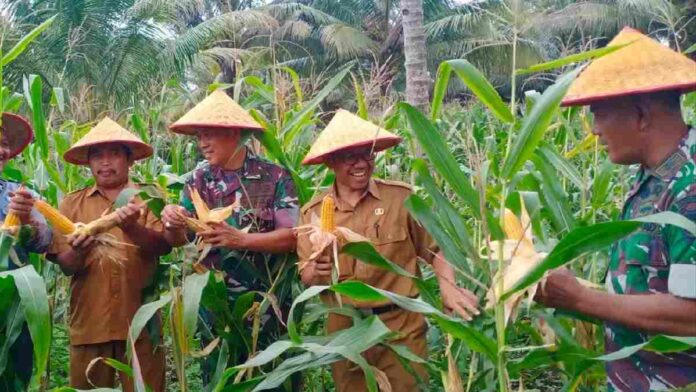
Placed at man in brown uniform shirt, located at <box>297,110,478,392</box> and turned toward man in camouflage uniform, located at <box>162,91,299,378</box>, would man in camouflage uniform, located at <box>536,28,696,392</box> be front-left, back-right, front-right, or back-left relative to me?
back-left

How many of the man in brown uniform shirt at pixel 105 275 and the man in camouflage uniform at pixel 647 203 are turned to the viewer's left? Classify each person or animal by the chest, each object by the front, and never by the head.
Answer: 1

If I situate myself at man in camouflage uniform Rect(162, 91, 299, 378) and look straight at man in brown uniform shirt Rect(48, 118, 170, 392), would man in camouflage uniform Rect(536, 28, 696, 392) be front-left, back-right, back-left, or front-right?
back-left

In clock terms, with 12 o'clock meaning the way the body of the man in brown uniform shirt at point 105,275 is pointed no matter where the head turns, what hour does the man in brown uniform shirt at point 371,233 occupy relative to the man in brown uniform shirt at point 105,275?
the man in brown uniform shirt at point 371,233 is roughly at 10 o'clock from the man in brown uniform shirt at point 105,275.

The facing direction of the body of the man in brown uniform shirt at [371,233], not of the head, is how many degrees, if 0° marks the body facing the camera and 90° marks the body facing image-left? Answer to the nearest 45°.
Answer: approximately 0°

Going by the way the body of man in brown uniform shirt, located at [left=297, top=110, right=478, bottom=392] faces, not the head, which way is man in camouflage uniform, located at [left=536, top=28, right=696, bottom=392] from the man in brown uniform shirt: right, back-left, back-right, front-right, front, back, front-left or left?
front-left

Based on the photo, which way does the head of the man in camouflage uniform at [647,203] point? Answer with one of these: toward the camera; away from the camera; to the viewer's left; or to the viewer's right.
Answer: to the viewer's left

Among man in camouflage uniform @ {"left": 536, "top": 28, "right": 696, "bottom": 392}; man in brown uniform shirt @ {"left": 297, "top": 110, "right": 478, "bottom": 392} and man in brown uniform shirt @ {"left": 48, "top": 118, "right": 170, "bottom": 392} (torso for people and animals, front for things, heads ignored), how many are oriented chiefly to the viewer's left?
1

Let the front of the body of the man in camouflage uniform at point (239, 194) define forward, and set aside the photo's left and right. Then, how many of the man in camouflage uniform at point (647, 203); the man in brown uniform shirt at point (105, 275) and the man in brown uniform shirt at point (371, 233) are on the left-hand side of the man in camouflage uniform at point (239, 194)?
2

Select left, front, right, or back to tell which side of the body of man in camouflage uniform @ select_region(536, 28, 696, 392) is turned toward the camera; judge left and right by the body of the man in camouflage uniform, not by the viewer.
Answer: left

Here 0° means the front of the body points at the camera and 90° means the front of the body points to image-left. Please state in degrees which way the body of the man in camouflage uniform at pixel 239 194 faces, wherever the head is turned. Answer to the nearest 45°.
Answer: approximately 45°

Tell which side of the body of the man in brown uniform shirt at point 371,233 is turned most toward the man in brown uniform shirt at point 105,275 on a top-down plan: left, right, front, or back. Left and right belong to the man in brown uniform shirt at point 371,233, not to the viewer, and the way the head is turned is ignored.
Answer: right
